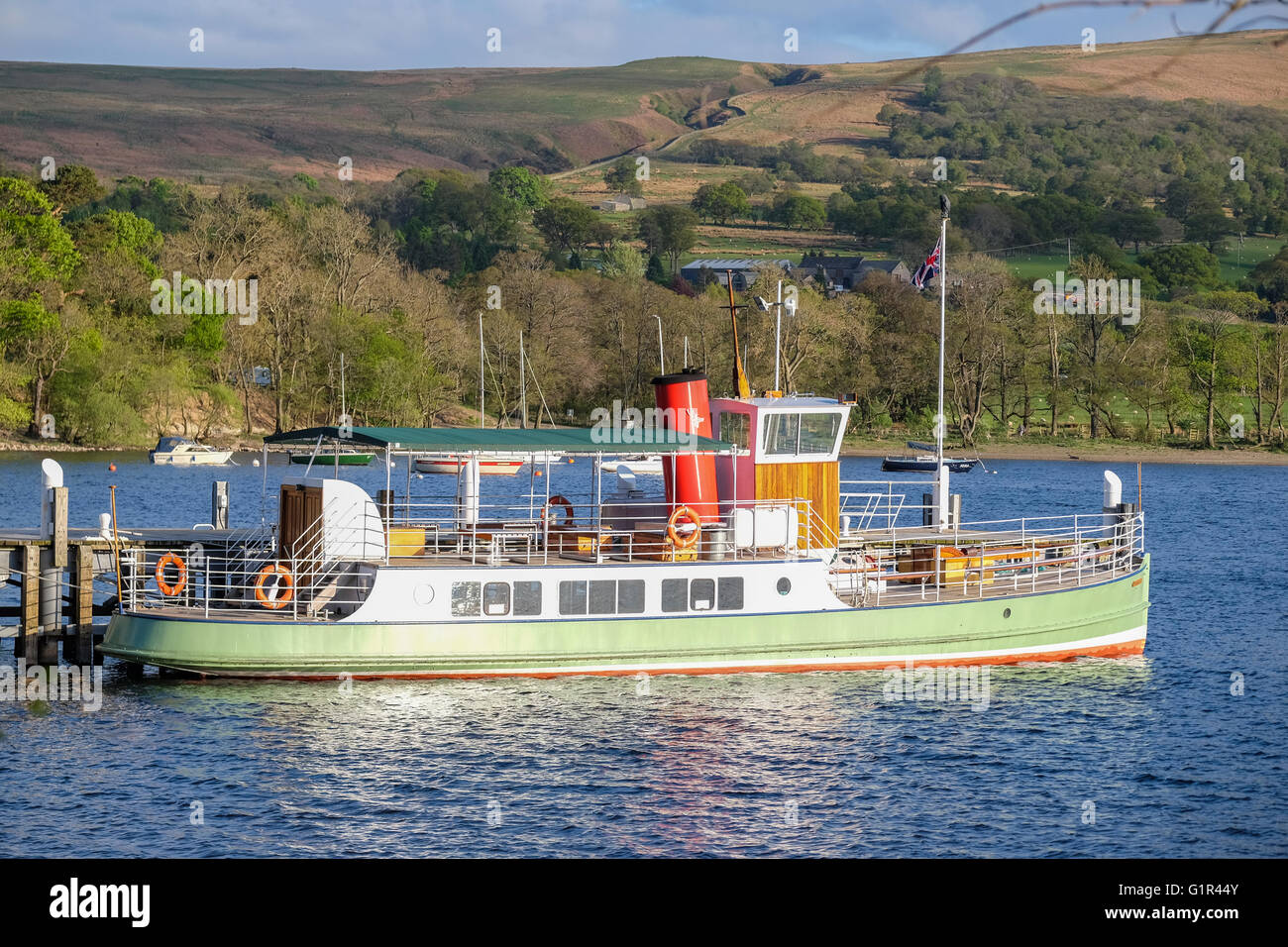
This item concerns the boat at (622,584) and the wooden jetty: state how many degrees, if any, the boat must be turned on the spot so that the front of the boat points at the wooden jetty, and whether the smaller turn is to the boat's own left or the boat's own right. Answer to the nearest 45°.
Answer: approximately 180°

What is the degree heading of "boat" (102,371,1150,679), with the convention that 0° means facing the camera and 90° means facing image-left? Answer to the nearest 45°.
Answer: approximately 270°
